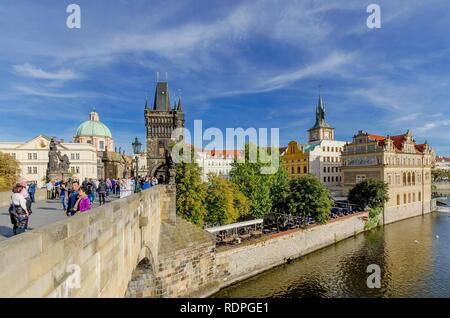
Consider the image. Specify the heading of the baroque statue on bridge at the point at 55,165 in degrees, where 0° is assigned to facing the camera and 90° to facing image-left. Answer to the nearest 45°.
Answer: approximately 315°

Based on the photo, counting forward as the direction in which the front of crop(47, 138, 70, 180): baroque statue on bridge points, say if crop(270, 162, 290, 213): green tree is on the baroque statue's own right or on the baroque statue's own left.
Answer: on the baroque statue's own left

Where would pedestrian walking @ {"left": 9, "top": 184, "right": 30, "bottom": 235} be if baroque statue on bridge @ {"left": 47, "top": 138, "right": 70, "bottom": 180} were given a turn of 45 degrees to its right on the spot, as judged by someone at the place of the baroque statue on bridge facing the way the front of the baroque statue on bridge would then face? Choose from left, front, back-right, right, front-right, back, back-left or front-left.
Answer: front
